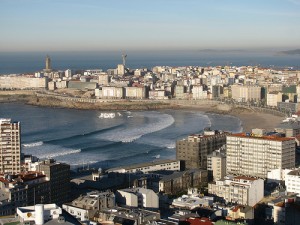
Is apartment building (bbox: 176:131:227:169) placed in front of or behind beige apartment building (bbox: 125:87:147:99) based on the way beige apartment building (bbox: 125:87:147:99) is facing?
in front

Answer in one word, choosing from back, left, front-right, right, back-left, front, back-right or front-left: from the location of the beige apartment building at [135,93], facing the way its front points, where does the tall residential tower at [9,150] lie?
front

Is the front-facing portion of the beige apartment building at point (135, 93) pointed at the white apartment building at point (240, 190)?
yes

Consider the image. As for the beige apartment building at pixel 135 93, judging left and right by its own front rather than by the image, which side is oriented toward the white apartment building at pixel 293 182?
front

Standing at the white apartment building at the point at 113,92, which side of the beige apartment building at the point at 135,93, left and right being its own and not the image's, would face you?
right

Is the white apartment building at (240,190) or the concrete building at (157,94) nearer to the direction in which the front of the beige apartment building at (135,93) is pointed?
the white apartment building

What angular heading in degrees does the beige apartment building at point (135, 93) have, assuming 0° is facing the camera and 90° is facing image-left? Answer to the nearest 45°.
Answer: approximately 0°

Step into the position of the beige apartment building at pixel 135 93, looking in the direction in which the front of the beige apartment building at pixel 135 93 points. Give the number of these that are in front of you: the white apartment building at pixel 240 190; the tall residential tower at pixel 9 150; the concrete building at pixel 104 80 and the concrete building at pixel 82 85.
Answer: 2

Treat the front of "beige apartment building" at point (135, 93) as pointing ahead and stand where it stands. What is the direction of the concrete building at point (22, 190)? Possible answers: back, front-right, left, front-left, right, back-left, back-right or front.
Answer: front

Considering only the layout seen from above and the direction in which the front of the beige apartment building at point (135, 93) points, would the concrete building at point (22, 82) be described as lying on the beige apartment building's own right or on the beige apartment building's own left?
on the beige apartment building's own right

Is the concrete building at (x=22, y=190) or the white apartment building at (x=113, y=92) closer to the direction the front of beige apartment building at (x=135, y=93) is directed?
the concrete building

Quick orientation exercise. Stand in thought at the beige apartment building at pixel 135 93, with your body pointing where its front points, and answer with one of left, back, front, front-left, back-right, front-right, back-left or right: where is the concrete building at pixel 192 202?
front

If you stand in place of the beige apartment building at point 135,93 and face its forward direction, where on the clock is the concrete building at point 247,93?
The concrete building is roughly at 10 o'clock from the beige apartment building.

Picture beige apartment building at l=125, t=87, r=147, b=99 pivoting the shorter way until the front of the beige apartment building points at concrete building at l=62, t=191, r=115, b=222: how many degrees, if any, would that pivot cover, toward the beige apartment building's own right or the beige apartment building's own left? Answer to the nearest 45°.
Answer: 0° — it already faces it
